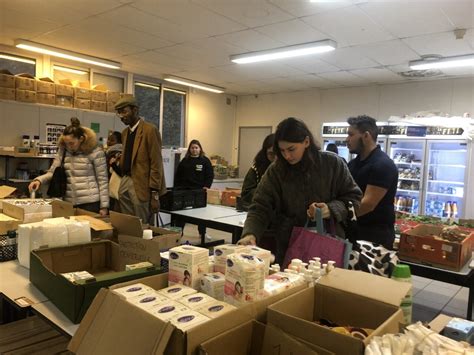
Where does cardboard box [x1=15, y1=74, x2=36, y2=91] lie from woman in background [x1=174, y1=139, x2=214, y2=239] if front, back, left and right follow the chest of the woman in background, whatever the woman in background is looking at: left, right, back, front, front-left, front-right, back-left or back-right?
right

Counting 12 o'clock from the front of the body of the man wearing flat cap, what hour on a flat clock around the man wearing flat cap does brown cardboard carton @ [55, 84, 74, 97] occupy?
The brown cardboard carton is roughly at 4 o'clock from the man wearing flat cap.

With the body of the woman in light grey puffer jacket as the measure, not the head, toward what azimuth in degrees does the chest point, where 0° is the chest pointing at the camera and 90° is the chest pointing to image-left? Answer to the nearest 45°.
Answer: approximately 45°

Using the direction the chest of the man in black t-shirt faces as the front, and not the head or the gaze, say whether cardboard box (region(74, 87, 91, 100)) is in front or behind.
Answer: in front

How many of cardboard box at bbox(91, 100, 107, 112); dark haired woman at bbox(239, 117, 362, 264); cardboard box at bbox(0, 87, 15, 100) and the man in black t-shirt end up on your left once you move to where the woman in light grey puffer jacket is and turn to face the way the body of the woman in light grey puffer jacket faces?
2

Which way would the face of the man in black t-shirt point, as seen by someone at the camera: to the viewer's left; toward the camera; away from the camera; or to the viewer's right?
to the viewer's left

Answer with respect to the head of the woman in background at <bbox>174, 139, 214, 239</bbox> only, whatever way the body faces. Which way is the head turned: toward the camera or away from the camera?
toward the camera

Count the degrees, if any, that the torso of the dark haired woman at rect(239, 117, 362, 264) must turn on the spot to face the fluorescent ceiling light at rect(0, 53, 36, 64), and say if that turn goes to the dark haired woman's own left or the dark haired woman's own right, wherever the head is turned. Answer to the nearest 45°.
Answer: approximately 90° to the dark haired woman's own right

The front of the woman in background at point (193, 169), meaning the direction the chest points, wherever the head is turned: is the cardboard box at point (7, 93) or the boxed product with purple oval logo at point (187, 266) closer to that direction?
the boxed product with purple oval logo

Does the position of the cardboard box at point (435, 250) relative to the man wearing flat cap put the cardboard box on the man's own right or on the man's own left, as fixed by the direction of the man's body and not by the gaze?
on the man's own left

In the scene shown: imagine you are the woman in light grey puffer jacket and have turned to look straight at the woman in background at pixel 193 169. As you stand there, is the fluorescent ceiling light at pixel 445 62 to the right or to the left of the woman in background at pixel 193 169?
right

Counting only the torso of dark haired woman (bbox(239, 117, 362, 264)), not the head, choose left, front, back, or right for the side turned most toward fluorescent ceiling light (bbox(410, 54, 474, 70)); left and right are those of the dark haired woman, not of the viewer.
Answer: back

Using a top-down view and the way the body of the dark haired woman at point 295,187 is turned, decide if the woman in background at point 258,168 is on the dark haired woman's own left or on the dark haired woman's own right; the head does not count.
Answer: on the dark haired woman's own right

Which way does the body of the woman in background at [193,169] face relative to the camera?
toward the camera
